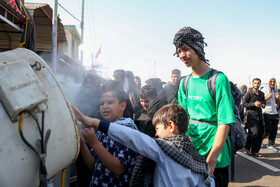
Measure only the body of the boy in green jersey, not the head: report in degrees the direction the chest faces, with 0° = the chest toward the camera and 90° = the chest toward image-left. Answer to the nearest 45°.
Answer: approximately 45°

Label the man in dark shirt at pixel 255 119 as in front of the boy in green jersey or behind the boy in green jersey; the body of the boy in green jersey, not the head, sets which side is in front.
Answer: behind

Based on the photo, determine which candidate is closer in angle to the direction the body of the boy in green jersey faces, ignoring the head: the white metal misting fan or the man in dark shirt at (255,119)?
the white metal misting fan

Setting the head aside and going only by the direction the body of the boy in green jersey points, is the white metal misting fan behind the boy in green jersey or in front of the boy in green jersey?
in front
